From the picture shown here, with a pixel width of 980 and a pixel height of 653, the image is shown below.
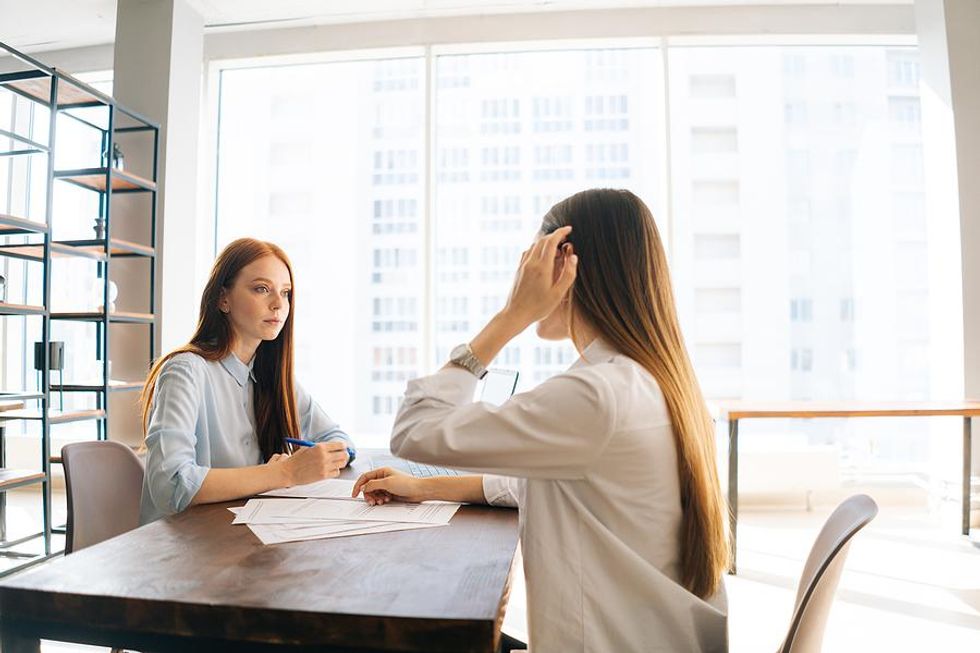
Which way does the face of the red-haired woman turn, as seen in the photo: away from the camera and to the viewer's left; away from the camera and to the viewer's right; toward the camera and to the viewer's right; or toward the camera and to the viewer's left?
toward the camera and to the viewer's right

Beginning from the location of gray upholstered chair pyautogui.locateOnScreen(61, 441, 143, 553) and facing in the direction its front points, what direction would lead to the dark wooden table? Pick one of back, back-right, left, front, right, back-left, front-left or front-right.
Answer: front-right

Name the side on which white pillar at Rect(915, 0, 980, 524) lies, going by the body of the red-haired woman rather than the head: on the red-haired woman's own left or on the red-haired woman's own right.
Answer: on the red-haired woman's own left

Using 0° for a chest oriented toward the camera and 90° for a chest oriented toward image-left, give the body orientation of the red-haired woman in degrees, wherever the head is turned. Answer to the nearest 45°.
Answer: approximately 315°

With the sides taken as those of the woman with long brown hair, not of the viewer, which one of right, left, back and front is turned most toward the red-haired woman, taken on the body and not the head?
front

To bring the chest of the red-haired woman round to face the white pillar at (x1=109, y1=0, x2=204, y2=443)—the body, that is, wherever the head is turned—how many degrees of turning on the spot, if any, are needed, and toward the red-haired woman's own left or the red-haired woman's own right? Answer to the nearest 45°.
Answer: approximately 135° to the red-haired woman's own left

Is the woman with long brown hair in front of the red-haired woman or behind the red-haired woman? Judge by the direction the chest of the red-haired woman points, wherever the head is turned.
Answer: in front

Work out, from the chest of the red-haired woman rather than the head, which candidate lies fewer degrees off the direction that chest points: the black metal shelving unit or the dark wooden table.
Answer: the dark wooden table

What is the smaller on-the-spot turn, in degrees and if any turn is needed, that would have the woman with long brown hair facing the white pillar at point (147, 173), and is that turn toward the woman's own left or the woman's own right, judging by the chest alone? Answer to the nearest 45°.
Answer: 0° — they already face it

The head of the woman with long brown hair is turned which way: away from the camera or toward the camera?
away from the camera

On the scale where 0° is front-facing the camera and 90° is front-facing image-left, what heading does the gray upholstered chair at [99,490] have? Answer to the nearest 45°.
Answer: approximately 315°

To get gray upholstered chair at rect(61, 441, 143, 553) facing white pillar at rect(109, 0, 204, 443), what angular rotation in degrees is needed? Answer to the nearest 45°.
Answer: approximately 135° to its left

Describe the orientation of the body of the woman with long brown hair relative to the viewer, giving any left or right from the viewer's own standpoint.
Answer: facing away from the viewer and to the left of the viewer

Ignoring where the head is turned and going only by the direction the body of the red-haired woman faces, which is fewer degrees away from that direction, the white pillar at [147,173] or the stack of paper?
the stack of paper

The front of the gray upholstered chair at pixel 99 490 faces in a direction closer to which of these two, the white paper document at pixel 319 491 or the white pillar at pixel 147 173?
the white paper document

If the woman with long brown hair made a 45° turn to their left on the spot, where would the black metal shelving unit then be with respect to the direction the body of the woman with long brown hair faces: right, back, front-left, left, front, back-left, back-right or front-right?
front-right

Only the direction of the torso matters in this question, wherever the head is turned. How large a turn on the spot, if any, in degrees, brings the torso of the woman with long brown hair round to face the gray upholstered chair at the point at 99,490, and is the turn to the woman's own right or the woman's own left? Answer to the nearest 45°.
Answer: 0° — they already face it
